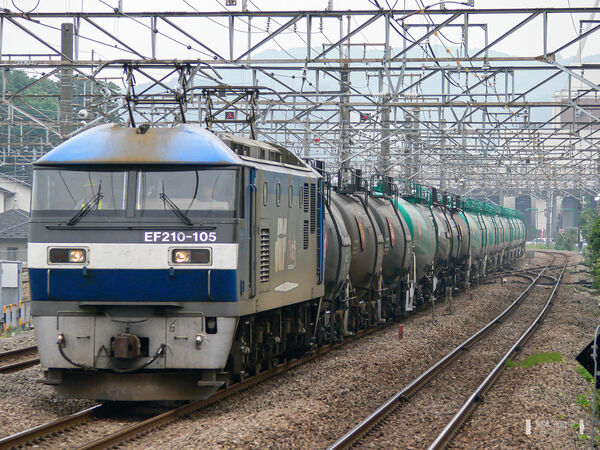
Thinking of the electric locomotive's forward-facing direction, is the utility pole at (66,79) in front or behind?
behind

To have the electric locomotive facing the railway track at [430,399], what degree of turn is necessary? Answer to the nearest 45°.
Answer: approximately 90° to its left

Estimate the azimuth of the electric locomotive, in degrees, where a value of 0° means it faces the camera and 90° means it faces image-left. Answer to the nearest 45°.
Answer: approximately 0°
